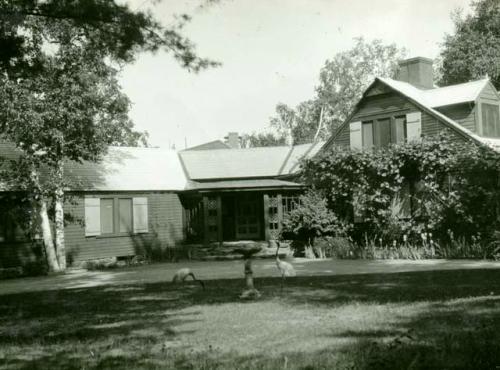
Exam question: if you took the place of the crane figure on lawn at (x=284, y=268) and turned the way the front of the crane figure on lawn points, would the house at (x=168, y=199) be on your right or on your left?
on your right

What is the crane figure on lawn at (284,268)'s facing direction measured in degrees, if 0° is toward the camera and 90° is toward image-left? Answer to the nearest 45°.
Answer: approximately 90°

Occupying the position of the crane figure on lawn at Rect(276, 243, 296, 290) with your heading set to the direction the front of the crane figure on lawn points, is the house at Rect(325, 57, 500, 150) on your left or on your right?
on your right

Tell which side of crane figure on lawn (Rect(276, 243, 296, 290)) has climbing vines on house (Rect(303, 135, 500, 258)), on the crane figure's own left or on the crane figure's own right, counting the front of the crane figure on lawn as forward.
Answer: on the crane figure's own right

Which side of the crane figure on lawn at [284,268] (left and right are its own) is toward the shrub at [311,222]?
right

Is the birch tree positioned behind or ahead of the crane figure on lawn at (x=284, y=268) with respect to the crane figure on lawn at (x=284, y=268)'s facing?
ahead

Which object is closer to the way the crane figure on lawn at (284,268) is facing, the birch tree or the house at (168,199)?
the birch tree
